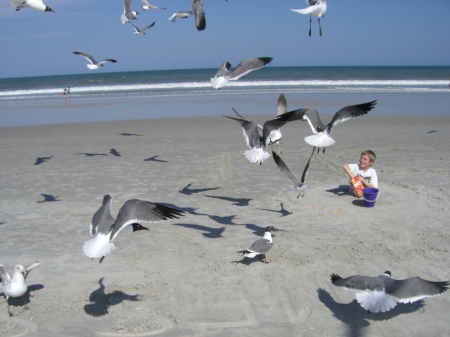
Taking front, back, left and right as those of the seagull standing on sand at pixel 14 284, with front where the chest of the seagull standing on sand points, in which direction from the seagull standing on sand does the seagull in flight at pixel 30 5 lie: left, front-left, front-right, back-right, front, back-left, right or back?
back-left

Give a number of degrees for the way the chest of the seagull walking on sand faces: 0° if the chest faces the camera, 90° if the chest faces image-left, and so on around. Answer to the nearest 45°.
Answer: approximately 270°

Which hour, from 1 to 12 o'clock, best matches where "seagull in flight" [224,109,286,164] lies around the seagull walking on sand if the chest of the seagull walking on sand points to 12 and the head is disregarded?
The seagull in flight is roughly at 9 o'clock from the seagull walking on sand.

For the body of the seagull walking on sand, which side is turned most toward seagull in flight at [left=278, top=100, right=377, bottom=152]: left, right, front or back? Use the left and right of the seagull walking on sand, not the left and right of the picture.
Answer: front

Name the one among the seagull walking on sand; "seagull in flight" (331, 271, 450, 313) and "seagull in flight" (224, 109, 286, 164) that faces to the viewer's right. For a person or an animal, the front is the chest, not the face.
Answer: the seagull walking on sand
